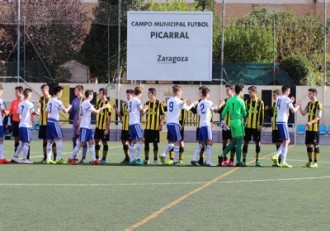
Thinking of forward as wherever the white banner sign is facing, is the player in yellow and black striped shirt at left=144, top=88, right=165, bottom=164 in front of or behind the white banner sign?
in front

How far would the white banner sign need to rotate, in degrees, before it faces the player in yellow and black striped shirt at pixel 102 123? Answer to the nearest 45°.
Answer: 0° — it already faces them

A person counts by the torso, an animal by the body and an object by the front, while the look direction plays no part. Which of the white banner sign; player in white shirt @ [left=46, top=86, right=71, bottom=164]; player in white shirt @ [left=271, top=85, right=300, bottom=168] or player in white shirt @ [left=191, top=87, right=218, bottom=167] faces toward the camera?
the white banner sign

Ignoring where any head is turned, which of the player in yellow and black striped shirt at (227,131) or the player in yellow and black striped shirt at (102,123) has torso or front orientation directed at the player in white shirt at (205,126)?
the player in yellow and black striped shirt at (227,131)

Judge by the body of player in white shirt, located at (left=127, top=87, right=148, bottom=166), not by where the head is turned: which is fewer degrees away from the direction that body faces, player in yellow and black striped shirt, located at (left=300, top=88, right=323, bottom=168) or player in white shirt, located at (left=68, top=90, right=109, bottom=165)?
the player in yellow and black striped shirt

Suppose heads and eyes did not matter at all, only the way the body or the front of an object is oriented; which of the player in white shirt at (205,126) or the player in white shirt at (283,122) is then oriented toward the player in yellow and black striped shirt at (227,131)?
the player in white shirt at (205,126)

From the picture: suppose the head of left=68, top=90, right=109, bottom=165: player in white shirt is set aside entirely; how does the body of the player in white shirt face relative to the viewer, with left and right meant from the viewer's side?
facing to the right of the viewer

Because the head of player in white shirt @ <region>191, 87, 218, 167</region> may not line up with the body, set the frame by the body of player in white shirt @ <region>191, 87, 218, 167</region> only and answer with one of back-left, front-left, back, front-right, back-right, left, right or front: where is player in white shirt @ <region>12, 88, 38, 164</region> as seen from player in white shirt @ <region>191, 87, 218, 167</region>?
back-left

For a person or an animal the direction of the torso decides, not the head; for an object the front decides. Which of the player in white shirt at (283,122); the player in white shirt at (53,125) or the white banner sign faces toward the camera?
the white banner sign

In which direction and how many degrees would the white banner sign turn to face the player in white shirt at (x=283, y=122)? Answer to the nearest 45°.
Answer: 0° — it already faces them
